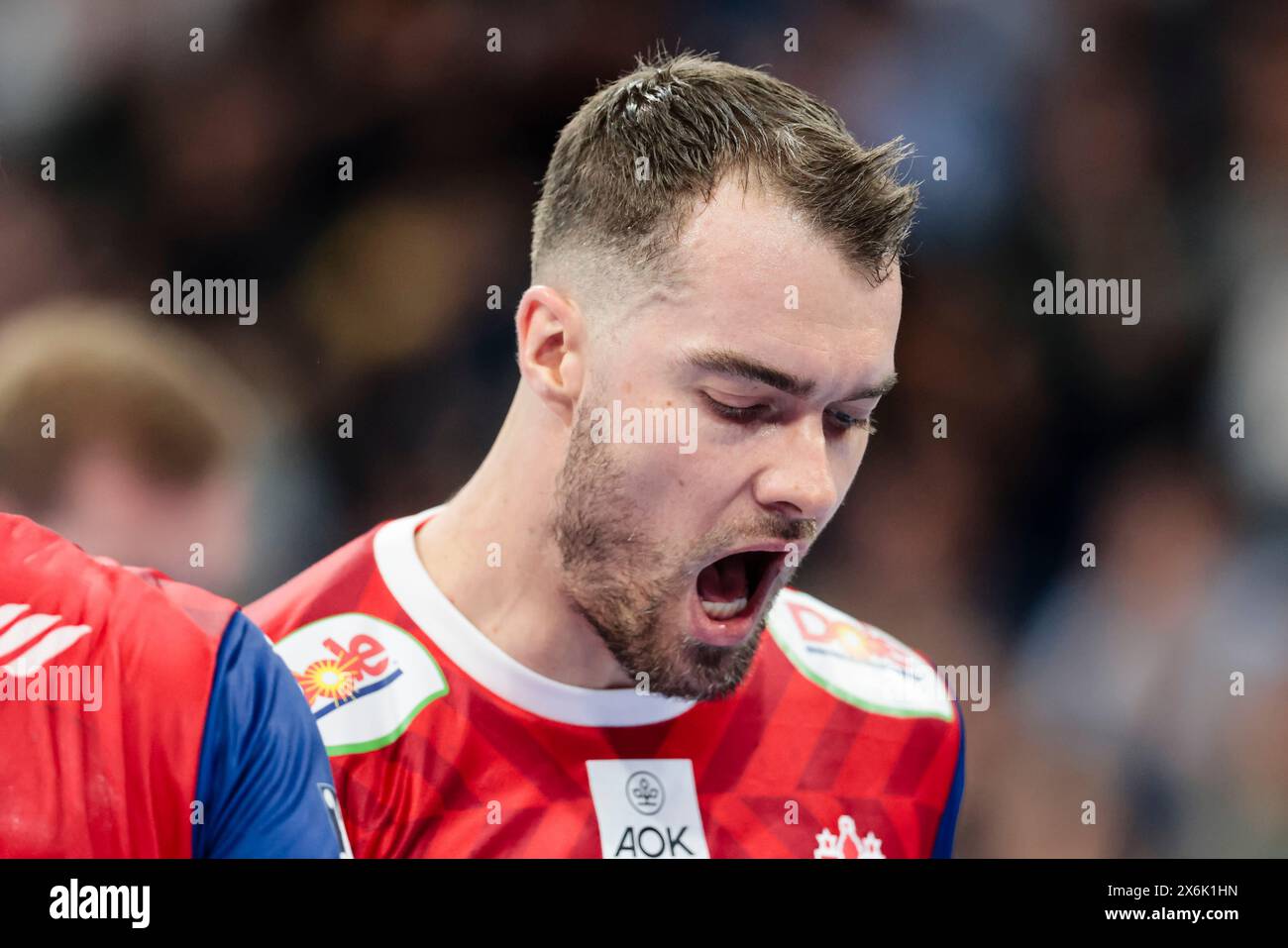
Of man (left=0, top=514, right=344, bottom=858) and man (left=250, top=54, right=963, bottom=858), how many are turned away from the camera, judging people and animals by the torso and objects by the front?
1

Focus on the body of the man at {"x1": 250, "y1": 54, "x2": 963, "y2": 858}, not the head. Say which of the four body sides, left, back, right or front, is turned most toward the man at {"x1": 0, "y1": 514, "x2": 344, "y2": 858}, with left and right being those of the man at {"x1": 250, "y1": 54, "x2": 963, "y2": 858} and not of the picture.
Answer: right

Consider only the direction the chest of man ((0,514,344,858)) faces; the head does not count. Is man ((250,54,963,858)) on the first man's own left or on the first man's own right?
on the first man's own right

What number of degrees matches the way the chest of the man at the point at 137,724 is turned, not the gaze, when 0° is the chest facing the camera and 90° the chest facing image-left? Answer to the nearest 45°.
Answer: approximately 180°

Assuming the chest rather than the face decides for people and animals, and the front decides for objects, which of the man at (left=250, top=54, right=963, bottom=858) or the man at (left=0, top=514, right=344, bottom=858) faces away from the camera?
the man at (left=0, top=514, right=344, bottom=858)

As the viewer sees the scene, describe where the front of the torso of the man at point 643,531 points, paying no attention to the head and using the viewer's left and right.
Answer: facing the viewer and to the right of the viewer
